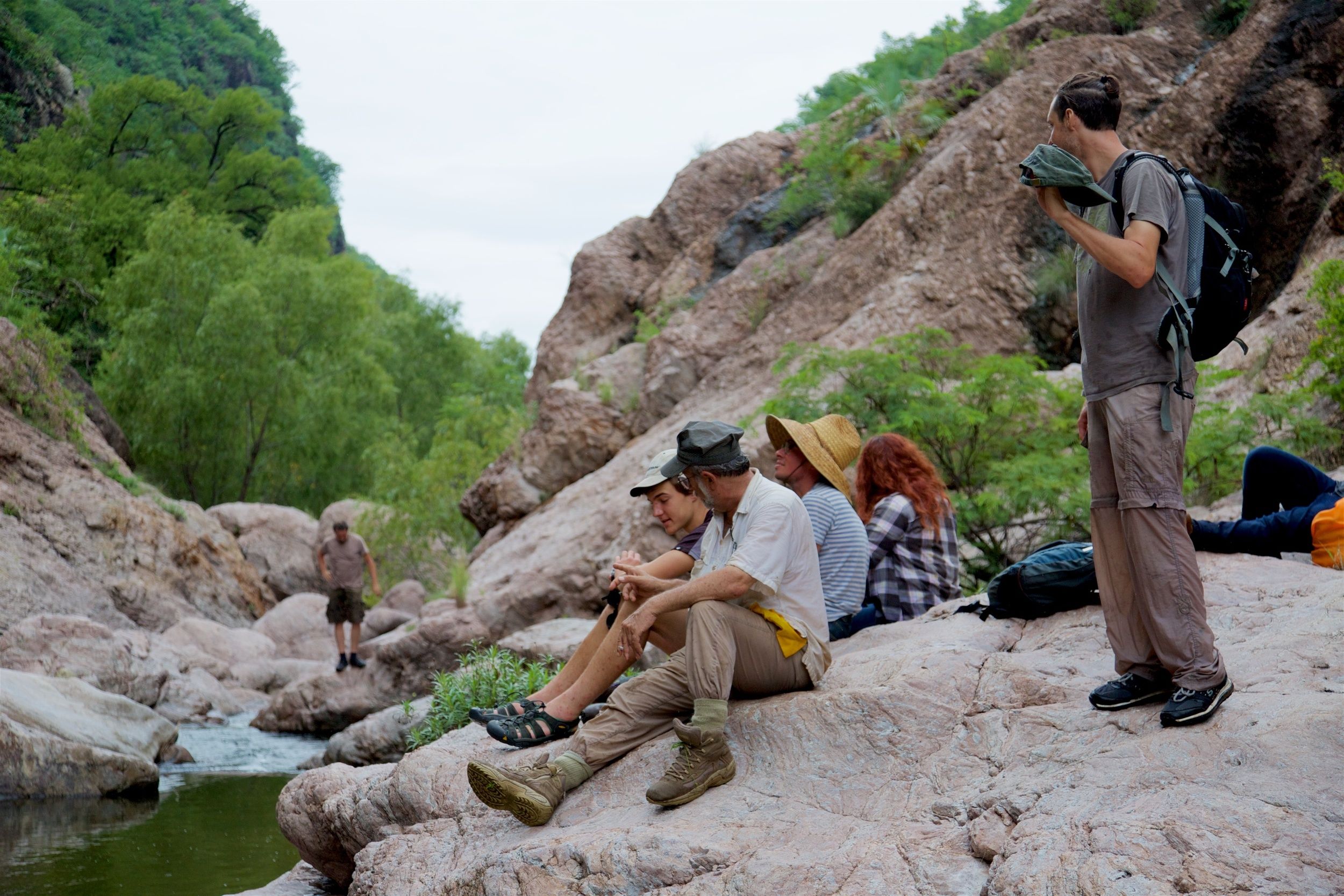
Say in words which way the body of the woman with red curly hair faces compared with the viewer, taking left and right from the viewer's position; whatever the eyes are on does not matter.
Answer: facing away from the viewer and to the left of the viewer

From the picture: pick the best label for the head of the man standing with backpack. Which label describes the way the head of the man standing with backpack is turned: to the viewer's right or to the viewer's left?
to the viewer's left

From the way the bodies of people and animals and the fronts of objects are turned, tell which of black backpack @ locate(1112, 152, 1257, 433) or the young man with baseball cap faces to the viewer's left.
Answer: the young man with baseball cap

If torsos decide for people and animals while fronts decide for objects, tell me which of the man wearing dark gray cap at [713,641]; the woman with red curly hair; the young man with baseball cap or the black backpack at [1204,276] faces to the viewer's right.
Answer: the black backpack

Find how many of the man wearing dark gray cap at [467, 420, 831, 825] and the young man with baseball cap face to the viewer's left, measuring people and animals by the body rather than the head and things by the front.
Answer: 2

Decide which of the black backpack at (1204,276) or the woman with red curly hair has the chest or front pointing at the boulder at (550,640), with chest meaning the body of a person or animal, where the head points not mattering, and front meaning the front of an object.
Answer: the woman with red curly hair

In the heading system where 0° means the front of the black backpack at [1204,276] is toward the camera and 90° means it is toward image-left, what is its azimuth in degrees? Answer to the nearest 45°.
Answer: approximately 270°

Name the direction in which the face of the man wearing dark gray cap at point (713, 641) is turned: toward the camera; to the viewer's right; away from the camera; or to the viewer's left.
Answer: to the viewer's left

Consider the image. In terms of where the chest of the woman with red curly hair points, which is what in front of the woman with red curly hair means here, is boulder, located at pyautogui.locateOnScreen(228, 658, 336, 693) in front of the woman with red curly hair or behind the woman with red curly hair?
in front

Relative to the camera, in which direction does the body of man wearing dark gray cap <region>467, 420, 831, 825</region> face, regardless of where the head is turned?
to the viewer's left

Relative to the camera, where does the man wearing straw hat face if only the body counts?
to the viewer's left

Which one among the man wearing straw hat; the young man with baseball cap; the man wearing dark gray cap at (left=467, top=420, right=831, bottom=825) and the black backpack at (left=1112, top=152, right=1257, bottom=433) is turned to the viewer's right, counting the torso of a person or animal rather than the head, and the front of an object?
the black backpack

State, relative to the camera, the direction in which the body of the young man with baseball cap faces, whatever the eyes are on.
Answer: to the viewer's left

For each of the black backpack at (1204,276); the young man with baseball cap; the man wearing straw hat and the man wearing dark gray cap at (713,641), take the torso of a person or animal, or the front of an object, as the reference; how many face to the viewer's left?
3

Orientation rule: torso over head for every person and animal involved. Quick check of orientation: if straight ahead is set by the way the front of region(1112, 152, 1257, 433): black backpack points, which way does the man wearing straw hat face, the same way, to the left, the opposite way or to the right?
the opposite way

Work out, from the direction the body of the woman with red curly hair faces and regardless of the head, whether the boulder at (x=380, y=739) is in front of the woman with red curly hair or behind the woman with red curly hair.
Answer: in front
